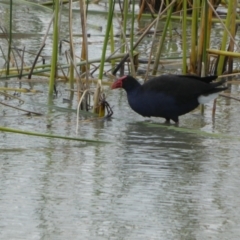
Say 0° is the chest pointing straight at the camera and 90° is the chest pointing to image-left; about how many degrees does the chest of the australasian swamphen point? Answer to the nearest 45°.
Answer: approximately 90°
